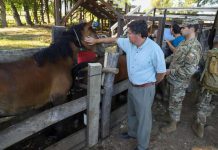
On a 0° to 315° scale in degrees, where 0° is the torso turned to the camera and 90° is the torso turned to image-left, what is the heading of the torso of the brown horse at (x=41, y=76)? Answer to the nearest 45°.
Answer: approximately 270°

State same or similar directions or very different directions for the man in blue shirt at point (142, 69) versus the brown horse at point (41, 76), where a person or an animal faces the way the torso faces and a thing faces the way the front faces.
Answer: very different directions

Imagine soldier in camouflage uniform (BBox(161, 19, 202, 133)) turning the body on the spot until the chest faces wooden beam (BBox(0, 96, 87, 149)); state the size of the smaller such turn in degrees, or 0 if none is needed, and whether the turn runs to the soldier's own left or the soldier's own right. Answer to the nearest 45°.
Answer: approximately 45° to the soldier's own left

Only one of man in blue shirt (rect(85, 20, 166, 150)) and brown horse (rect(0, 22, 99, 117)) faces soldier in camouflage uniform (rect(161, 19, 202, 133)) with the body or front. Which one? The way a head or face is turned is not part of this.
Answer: the brown horse

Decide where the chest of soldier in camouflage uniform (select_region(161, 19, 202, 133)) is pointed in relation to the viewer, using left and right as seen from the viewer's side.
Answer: facing to the left of the viewer

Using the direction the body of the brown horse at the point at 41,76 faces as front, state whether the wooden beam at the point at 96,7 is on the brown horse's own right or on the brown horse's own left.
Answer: on the brown horse's own left

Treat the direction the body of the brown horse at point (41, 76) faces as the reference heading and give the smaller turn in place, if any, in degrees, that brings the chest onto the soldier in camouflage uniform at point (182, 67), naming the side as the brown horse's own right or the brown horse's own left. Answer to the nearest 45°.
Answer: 0° — it already faces them

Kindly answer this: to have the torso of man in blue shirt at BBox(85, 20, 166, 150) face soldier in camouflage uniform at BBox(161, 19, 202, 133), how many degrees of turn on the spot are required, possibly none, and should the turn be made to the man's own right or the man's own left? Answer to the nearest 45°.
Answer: approximately 180°
